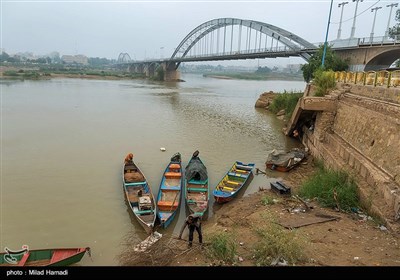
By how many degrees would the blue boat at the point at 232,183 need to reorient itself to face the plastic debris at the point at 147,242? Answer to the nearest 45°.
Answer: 0° — it already faces it

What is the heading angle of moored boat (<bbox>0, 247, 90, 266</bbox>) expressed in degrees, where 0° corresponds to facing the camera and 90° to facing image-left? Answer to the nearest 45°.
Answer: approximately 270°

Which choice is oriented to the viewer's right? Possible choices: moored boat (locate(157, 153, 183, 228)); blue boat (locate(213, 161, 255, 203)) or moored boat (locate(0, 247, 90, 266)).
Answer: moored boat (locate(0, 247, 90, 266))

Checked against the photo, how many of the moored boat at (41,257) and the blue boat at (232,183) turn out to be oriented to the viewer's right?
1
